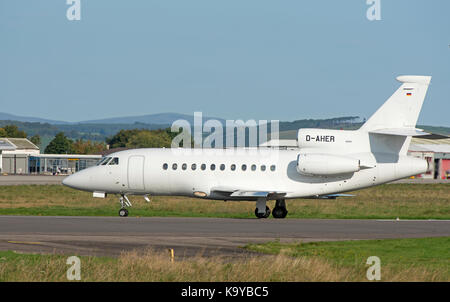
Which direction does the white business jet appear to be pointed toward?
to the viewer's left
